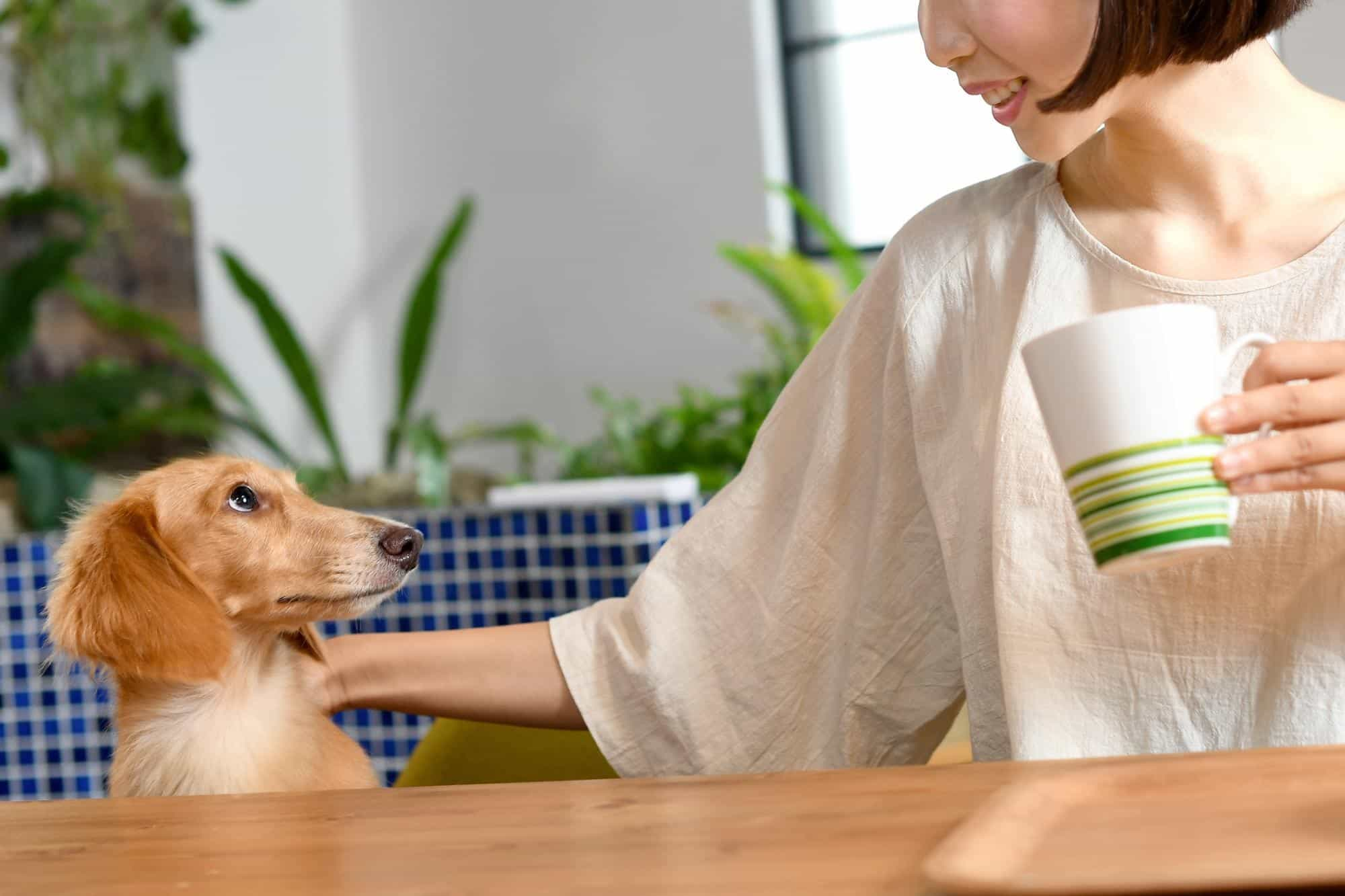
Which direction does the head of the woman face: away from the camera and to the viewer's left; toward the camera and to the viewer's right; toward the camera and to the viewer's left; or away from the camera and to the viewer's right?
toward the camera and to the viewer's left

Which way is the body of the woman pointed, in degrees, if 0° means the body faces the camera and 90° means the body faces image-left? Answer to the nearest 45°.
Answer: approximately 0°

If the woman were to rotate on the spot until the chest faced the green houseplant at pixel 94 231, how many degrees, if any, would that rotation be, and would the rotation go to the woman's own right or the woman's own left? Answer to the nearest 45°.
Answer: approximately 135° to the woman's own right

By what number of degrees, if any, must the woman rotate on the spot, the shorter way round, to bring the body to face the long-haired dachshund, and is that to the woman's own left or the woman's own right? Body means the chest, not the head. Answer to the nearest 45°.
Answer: approximately 90° to the woman's own right
